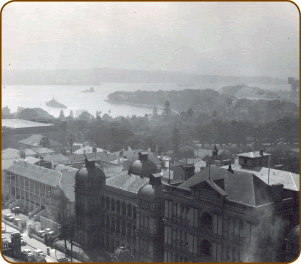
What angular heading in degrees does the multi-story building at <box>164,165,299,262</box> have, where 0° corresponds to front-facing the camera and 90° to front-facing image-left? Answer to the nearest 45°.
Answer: approximately 45°

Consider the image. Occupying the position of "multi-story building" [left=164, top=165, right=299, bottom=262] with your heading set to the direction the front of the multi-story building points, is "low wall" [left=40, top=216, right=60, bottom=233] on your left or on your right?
on your right
